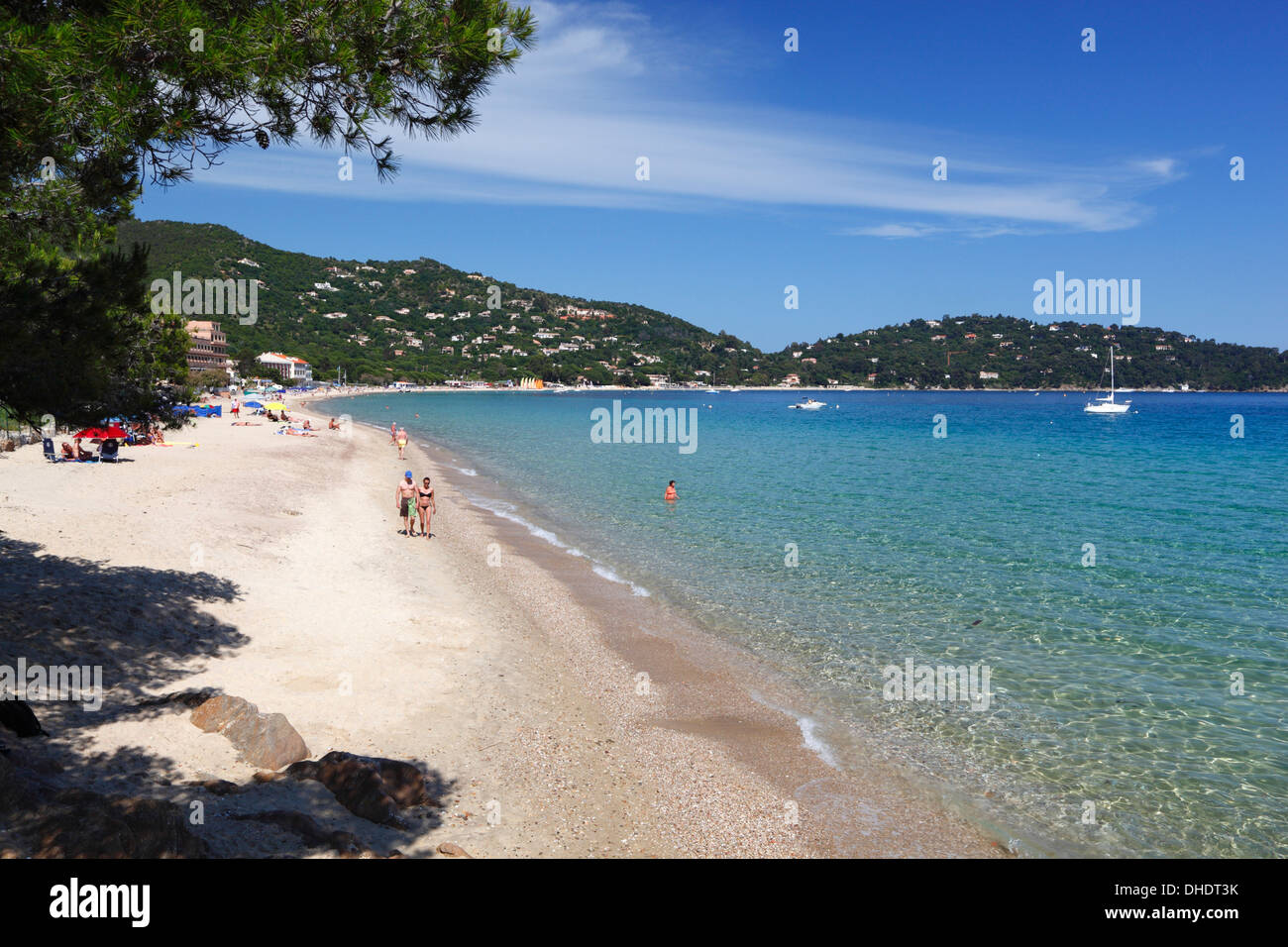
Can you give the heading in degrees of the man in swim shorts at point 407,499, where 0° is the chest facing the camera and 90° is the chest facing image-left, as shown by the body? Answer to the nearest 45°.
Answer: approximately 0°

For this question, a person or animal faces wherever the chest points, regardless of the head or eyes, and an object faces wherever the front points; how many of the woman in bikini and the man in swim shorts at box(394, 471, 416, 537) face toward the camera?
2

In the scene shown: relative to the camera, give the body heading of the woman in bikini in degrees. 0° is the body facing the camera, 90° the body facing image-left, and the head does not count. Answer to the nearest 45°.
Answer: approximately 0°
